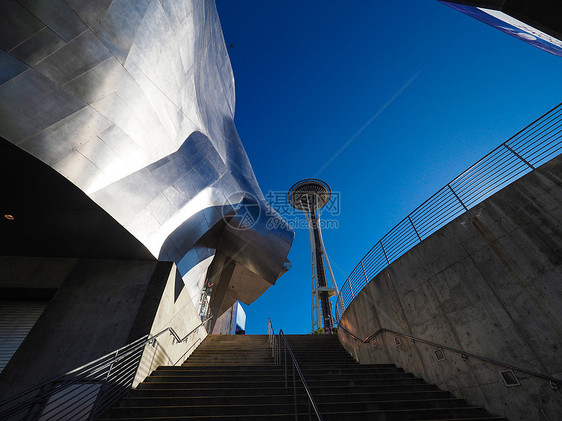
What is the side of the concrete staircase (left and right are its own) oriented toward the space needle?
back

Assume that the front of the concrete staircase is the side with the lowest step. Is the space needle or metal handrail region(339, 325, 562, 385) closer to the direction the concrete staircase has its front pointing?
the metal handrail

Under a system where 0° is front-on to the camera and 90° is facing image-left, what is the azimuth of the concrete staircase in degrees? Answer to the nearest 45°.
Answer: approximately 0°

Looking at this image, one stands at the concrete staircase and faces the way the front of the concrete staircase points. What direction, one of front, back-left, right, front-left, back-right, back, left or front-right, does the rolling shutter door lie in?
right

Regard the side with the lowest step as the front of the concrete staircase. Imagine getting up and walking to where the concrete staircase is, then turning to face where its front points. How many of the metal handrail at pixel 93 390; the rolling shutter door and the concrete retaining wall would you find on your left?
1

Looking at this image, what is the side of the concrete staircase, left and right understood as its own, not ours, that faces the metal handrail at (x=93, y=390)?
right

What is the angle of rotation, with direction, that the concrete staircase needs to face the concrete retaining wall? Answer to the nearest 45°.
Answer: approximately 90° to its left

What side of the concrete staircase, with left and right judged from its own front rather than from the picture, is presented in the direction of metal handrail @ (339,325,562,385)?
left

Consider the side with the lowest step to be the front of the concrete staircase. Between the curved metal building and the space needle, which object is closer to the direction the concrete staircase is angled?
the curved metal building
